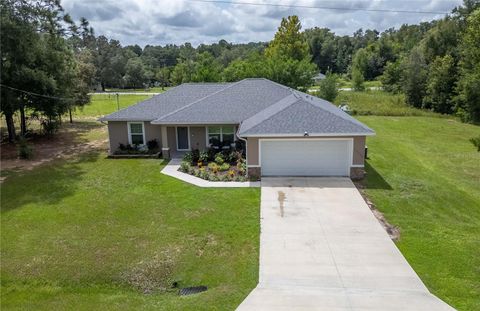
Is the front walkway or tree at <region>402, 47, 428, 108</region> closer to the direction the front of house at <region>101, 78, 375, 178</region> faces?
the front walkway

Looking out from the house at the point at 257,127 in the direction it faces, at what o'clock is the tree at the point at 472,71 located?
The tree is roughly at 8 o'clock from the house.

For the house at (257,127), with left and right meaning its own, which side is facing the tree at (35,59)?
right

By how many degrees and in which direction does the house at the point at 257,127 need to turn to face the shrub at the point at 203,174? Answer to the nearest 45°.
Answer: approximately 45° to its right

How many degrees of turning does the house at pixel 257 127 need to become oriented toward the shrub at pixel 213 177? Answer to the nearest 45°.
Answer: approximately 45° to its right

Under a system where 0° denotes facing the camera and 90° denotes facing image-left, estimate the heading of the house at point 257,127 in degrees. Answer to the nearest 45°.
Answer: approximately 0°

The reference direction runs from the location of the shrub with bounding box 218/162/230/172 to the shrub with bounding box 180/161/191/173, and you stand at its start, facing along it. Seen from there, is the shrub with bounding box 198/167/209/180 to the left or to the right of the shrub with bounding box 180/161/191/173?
left

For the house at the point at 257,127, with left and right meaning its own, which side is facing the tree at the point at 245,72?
back

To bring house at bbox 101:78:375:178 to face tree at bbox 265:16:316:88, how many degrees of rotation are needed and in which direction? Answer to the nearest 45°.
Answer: approximately 180°

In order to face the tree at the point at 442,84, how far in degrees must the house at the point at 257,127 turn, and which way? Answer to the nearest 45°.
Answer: approximately 135° to its left
